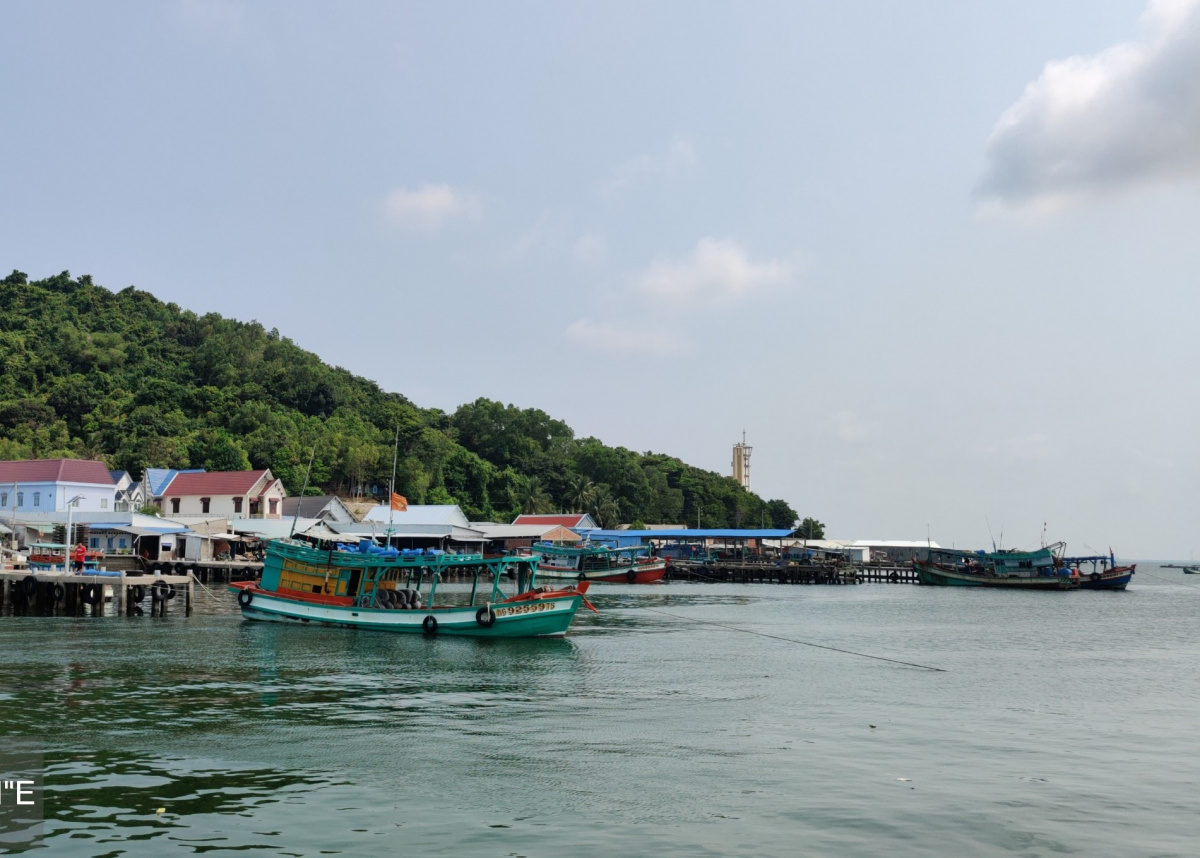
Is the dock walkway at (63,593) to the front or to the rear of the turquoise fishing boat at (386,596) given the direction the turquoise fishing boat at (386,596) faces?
to the rear

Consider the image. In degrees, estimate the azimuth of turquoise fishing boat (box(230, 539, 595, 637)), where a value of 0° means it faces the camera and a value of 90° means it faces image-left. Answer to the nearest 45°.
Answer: approximately 270°
